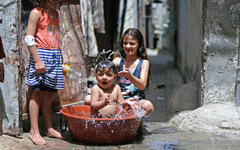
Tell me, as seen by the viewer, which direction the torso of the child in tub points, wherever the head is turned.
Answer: toward the camera

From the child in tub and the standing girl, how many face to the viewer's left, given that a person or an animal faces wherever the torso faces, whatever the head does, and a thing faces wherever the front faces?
0

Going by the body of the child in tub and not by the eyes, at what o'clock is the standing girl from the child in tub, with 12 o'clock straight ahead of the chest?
The standing girl is roughly at 3 o'clock from the child in tub.

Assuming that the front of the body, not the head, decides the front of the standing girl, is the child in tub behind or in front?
in front

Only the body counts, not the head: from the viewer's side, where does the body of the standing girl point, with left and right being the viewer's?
facing the viewer and to the right of the viewer

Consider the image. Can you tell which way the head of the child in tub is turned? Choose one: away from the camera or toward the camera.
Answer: toward the camera
